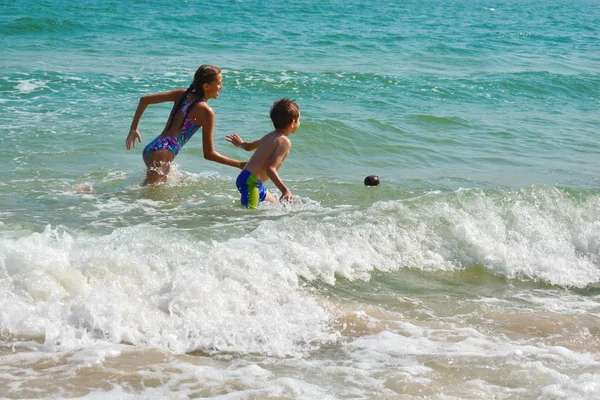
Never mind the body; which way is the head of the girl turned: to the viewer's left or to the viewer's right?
to the viewer's right

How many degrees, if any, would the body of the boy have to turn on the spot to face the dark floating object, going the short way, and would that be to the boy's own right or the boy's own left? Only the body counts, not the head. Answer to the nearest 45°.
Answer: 0° — they already face it

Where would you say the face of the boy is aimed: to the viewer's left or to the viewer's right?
to the viewer's right

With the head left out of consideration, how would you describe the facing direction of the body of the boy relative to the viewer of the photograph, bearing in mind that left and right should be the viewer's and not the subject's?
facing away from the viewer and to the right of the viewer

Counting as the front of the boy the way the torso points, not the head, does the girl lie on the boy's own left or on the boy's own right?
on the boy's own left

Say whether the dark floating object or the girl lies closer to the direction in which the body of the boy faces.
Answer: the dark floating object
